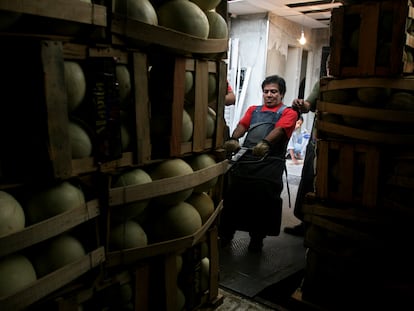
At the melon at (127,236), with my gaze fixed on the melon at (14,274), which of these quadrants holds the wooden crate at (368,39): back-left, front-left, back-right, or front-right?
back-left

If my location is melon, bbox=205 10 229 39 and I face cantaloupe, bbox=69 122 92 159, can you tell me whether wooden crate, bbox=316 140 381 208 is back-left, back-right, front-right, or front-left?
back-left

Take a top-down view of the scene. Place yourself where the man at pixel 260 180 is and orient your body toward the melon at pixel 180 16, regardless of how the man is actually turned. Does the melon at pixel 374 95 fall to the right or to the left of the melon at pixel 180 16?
left

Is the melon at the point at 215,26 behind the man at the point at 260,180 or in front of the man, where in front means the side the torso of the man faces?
in front

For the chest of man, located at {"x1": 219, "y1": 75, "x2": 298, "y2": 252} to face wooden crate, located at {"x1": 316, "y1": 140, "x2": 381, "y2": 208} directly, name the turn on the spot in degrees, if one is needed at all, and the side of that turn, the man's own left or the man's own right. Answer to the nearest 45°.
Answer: approximately 90° to the man's own left

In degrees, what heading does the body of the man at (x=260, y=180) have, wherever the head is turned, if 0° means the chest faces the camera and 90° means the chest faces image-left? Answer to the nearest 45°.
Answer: approximately 45°
